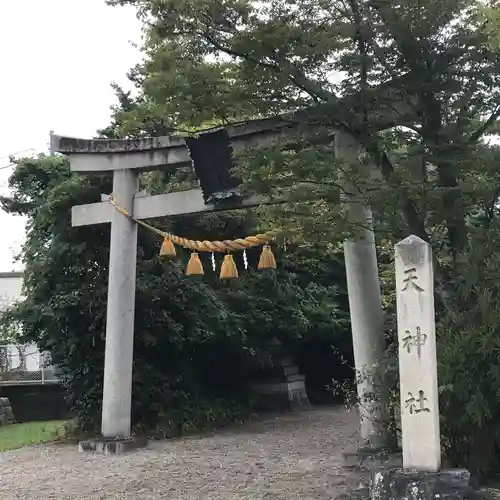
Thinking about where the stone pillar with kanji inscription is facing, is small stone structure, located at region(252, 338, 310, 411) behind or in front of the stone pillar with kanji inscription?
behind

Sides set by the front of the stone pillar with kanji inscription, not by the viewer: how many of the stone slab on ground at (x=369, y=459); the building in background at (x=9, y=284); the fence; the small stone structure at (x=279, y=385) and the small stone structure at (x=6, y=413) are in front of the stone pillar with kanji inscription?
0

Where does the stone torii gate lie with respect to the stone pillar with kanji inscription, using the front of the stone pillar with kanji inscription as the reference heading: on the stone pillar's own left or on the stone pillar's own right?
on the stone pillar's own right

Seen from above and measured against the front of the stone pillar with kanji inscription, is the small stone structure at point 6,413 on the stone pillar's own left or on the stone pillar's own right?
on the stone pillar's own right

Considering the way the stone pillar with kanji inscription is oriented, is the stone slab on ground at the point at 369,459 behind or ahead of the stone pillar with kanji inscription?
behind

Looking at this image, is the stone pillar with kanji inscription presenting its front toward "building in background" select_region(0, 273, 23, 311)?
no

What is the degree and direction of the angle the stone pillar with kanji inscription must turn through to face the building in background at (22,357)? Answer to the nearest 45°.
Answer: approximately 135° to its right

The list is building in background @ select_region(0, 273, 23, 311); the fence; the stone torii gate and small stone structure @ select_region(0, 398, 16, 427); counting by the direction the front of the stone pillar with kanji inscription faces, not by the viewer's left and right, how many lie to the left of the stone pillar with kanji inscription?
0

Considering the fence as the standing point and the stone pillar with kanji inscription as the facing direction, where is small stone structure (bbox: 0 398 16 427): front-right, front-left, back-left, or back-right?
front-right

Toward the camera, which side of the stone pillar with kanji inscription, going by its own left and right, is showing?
front
